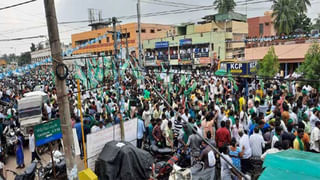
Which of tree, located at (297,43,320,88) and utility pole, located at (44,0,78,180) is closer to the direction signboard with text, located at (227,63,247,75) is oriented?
the utility pole

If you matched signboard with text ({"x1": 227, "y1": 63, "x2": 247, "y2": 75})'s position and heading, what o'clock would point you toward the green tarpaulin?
The green tarpaulin is roughly at 12 o'clock from the signboard with text.

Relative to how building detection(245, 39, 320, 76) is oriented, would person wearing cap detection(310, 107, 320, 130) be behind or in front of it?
in front

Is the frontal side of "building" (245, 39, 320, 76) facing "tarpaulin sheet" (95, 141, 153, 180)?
yes

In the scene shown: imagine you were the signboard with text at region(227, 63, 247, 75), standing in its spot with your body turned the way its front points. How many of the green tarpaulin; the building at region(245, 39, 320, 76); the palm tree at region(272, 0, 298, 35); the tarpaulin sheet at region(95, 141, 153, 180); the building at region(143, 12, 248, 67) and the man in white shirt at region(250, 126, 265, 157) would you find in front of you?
3

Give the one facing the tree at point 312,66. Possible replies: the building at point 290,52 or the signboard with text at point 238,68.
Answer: the building

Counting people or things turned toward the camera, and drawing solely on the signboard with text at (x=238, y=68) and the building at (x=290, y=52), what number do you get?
2

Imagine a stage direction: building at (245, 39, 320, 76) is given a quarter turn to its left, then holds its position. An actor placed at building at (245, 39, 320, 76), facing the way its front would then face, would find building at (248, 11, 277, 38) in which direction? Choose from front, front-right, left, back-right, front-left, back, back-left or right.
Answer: left

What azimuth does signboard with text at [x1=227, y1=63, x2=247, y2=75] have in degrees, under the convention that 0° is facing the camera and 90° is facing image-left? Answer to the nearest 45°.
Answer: approximately 0°
